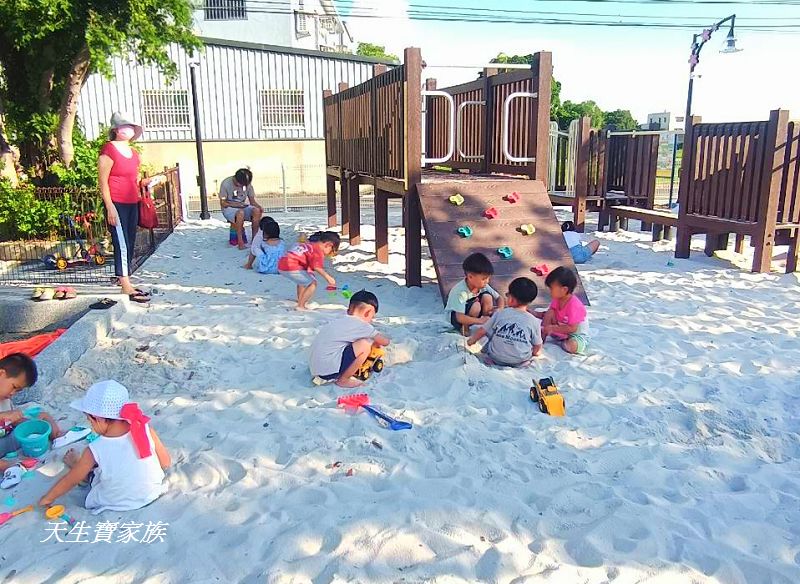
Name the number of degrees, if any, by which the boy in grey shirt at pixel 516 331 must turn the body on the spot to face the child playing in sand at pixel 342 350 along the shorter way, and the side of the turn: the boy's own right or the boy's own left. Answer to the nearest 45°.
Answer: approximately 135° to the boy's own left

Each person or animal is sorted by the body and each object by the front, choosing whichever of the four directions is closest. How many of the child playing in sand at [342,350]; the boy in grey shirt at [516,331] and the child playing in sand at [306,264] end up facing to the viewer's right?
2

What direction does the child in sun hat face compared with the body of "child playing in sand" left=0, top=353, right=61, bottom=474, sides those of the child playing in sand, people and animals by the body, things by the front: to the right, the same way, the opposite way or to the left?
the opposite way

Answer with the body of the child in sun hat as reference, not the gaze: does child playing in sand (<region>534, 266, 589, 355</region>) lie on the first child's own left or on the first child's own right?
on the first child's own right

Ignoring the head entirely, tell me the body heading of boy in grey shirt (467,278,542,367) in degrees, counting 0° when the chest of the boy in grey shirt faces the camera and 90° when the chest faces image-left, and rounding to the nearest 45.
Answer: approximately 180°

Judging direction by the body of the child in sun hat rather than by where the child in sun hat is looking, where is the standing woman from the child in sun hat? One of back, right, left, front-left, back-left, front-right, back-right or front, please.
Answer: front-right

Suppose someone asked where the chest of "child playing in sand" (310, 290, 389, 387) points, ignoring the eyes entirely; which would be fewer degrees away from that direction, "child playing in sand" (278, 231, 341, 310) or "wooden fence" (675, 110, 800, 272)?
the wooden fence

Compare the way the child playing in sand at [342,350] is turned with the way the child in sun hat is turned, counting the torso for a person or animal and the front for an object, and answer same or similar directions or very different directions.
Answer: very different directions

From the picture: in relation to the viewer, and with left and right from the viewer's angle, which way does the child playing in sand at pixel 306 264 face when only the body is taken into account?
facing to the right of the viewer

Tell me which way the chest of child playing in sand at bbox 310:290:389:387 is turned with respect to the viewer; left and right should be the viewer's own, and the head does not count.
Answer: facing to the right of the viewer

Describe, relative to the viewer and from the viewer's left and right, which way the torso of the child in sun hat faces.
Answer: facing away from the viewer and to the left of the viewer

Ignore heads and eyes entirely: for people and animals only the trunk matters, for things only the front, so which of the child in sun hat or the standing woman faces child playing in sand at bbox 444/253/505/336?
the standing woman

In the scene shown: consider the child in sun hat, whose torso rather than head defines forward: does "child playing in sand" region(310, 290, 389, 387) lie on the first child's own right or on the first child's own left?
on the first child's own right
